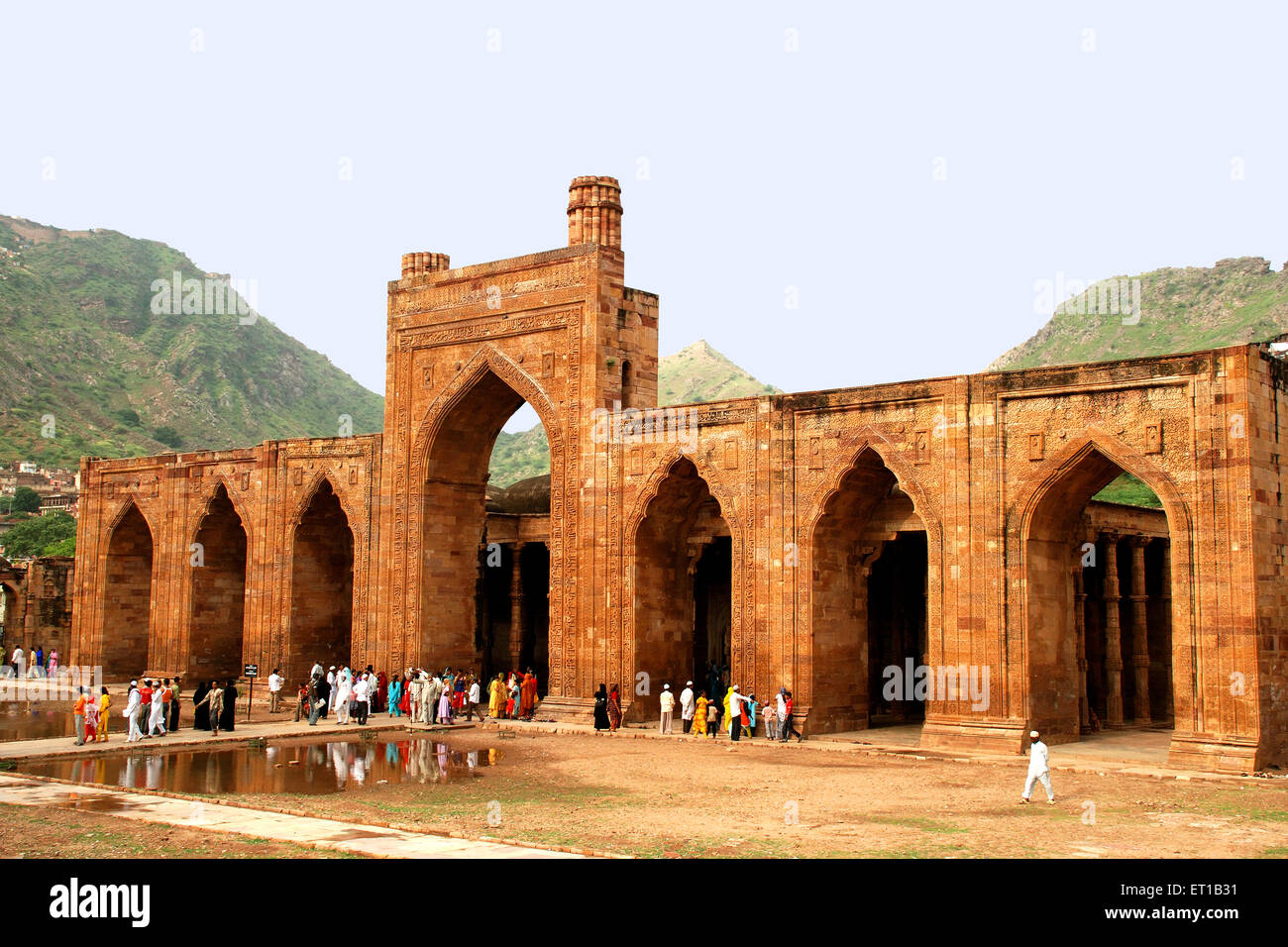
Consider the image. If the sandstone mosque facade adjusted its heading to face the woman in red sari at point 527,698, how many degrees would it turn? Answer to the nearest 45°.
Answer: approximately 45° to its right

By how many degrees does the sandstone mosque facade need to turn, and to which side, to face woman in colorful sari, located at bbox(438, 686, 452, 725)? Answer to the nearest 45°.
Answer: approximately 45° to its right

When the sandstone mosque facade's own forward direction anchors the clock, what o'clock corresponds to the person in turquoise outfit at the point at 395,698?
The person in turquoise outfit is roughly at 2 o'clock from the sandstone mosque facade.

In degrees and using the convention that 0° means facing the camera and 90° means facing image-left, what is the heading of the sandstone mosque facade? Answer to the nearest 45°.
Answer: approximately 45°

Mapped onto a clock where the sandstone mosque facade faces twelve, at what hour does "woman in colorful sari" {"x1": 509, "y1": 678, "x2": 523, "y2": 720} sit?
The woman in colorful sari is roughly at 2 o'clock from the sandstone mosque facade.

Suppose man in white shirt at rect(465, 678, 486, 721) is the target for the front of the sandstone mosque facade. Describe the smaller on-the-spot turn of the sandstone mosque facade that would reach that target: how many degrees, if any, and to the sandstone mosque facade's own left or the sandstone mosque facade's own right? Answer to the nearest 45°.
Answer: approximately 45° to the sandstone mosque facade's own right

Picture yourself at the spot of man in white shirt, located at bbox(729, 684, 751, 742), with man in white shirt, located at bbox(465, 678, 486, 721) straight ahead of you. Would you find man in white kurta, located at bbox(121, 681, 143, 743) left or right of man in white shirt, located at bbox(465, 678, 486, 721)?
left

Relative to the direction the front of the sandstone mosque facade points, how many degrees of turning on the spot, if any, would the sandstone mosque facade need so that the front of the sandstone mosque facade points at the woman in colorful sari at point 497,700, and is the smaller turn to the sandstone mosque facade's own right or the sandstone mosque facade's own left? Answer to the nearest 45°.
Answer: approximately 45° to the sandstone mosque facade's own right

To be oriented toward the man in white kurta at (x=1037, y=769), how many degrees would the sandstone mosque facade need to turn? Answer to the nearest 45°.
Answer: approximately 45° to its left
